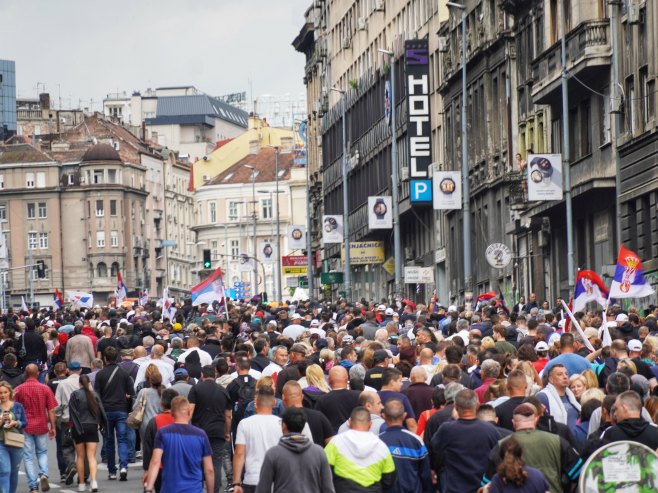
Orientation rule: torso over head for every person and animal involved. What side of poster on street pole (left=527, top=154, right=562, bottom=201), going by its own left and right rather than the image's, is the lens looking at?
front

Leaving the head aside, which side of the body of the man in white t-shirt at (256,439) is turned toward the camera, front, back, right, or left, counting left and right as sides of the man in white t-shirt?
back

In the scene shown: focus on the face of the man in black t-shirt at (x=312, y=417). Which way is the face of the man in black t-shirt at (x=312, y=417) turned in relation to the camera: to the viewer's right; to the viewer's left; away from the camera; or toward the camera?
away from the camera

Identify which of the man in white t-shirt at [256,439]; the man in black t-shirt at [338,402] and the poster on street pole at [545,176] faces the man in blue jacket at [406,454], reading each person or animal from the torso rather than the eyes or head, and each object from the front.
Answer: the poster on street pole

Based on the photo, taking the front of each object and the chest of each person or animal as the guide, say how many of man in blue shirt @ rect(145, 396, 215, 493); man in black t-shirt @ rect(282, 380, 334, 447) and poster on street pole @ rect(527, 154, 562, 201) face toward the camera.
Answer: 1

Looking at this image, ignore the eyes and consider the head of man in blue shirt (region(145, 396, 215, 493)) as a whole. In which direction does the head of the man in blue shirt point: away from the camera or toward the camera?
away from the camera

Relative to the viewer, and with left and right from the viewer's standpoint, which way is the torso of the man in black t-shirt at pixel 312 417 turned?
facing away from the viewer

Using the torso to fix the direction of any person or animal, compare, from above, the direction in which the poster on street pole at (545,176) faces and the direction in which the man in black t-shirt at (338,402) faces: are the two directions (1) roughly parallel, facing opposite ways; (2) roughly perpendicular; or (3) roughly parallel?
roughly parallel, facing opposite ways

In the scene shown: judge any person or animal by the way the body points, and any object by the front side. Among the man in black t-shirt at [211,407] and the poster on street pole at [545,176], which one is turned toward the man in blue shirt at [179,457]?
the poster on street pole

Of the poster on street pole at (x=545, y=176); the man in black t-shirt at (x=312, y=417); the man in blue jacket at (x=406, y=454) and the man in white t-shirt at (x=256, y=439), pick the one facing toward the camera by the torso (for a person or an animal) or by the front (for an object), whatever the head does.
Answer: the poster on street pole

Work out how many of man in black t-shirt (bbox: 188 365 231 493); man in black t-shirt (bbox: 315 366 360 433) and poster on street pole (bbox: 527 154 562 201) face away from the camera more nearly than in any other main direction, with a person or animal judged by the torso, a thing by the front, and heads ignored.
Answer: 2

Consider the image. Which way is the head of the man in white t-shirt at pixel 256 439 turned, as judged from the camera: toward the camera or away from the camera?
away from the camera

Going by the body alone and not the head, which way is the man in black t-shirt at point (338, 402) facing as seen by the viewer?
away from the camera

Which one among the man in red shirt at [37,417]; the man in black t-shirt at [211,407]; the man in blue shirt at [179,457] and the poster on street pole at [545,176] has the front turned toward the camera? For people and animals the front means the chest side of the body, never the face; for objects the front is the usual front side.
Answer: the poster on street pole

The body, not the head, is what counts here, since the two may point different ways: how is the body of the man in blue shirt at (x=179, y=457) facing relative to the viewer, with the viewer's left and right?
facing away from the viewer

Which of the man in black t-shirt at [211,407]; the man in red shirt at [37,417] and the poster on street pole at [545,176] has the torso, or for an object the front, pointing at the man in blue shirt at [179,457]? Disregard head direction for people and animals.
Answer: the poster on street pole
